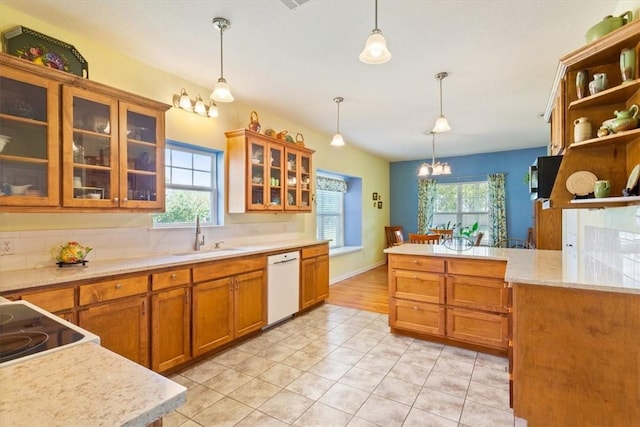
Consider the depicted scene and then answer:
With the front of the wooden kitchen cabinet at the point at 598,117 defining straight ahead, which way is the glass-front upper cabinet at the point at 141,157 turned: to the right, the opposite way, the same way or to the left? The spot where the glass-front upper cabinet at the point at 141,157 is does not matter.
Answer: the opposite way

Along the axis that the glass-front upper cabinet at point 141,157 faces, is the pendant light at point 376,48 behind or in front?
in front

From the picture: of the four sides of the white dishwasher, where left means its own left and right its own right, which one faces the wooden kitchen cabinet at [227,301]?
right

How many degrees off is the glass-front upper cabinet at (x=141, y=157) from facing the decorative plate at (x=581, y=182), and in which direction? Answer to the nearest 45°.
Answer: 0° — it already faces it

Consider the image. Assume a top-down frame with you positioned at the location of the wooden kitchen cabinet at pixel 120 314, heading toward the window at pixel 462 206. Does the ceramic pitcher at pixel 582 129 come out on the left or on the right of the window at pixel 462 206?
right

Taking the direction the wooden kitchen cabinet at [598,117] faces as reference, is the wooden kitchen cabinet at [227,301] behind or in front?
in front

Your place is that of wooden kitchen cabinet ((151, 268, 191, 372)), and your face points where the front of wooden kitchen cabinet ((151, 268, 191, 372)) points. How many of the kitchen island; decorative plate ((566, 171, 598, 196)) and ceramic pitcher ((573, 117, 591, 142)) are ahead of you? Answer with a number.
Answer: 3

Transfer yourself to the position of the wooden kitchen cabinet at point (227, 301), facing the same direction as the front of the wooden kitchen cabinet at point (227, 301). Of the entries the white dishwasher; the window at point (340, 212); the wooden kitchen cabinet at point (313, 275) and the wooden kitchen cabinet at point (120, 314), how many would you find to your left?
3
